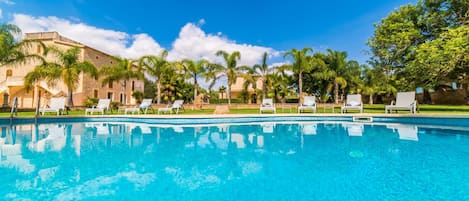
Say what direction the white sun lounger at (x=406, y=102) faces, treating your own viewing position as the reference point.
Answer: facing the viewer and to the left of the viewer

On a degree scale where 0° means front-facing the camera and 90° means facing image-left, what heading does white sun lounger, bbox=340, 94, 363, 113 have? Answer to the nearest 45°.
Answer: approximately 45°

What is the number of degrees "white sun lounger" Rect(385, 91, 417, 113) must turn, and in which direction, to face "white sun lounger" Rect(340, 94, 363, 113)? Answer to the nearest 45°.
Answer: approximately 45° to its right

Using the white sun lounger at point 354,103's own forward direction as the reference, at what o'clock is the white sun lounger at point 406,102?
the white sun lounger at point 406,102 is roughly at 8 o'clock from the white sun lounger at point 354,103.

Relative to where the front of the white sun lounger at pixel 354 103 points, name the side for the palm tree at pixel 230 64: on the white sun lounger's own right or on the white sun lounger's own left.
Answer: on the white sun lounger's own right

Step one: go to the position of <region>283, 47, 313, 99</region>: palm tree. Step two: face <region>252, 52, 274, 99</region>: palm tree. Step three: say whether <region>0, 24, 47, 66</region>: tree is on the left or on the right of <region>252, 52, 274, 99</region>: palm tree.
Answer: left

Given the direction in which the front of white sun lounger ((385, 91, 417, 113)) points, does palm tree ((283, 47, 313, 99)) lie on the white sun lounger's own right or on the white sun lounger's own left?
on the white sun lounger's own right

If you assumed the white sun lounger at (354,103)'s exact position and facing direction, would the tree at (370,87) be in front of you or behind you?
behind

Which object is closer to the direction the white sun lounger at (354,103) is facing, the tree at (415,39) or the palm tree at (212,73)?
the palm tree

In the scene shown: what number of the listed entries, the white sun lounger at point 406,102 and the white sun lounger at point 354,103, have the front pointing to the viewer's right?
0
